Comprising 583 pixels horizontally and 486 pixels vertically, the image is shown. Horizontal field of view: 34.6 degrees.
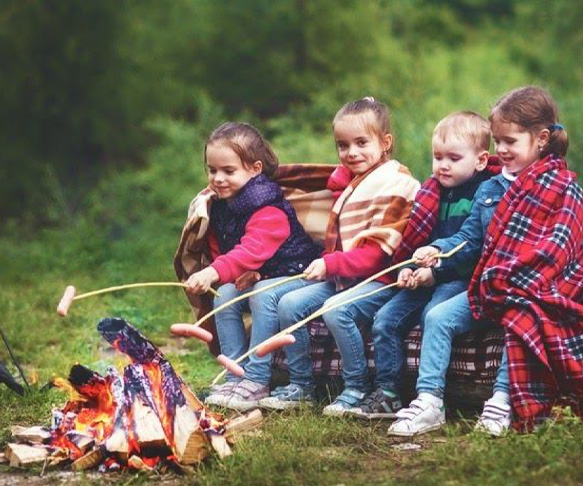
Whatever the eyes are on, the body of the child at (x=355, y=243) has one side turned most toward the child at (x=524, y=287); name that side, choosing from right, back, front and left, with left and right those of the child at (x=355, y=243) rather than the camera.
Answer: left

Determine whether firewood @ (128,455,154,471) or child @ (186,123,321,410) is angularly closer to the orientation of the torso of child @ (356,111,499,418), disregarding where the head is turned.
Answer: the firewood

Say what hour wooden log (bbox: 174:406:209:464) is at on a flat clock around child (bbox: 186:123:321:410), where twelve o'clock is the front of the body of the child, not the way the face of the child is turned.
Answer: The wooden log is roughly at 11 o'clock from the child.

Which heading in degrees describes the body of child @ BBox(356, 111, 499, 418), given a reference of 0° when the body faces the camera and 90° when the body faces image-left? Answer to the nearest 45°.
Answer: approximately 45°

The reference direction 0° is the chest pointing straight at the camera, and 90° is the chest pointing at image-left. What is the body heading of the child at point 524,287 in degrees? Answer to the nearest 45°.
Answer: approximately 45°

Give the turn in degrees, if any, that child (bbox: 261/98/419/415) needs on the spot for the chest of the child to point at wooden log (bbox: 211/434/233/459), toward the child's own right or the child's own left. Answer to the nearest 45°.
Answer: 0° — they already face it

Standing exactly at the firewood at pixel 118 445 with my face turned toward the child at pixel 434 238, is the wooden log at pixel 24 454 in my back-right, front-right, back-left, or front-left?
back-left

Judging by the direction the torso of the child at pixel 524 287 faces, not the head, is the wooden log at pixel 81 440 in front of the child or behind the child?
in front

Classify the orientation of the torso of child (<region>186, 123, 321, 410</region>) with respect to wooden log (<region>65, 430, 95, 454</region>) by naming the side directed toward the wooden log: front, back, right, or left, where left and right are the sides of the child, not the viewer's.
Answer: front

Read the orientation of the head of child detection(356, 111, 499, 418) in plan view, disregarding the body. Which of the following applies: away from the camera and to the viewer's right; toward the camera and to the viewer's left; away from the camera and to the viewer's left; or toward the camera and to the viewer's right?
toward the camera and to the viewer's left

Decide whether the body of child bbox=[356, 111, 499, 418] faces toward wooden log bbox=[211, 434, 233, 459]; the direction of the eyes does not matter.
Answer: yes

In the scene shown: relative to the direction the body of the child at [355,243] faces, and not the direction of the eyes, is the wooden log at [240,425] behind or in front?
in front

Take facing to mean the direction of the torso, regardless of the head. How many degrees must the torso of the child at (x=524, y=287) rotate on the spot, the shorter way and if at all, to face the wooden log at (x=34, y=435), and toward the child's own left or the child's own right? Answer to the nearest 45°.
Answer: approximately 45° to the child's own right

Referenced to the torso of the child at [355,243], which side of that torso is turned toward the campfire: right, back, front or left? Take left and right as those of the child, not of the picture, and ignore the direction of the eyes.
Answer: front
